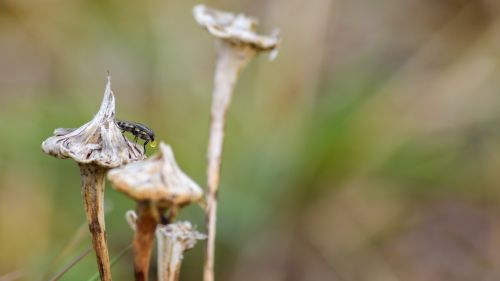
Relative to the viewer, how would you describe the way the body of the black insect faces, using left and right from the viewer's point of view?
facing to the right of the viewer
